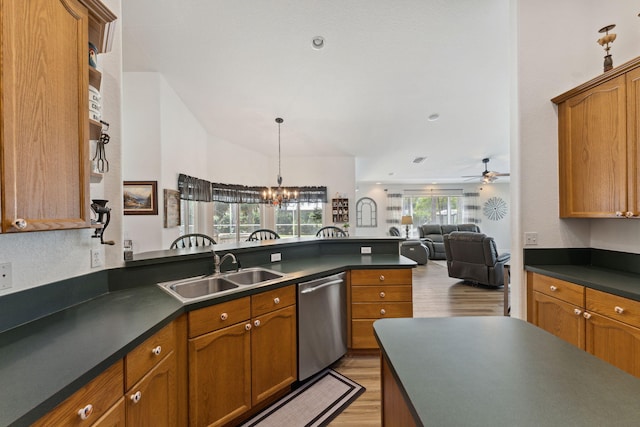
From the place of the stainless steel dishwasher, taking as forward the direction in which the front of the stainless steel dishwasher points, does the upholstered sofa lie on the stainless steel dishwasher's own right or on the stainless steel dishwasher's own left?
on the stainless steel dishwasher's own left

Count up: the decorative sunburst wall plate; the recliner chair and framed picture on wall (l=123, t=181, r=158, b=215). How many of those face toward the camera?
2

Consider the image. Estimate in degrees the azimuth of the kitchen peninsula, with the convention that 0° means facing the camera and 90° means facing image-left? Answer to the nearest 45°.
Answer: approximately 315°

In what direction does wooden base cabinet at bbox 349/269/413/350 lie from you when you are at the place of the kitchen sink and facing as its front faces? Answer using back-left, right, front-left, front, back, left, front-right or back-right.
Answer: front-left

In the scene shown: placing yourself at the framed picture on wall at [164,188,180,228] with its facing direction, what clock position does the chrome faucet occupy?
The chrome faucet is roughly at 1 o'clock from the framed picture on wall.

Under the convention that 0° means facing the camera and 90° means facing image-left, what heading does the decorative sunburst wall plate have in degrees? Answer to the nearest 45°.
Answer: approximately 0°

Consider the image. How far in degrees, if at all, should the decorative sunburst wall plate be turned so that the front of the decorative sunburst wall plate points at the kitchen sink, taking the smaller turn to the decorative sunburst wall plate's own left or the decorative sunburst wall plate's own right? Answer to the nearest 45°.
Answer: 0° — it already faces it

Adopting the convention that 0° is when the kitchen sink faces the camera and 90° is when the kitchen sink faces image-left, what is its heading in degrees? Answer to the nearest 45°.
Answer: approximately 315°

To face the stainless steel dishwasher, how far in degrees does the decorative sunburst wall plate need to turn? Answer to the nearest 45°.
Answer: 0° — it already faces it
